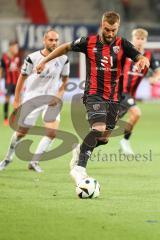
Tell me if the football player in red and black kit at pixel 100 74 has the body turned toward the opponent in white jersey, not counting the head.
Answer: no

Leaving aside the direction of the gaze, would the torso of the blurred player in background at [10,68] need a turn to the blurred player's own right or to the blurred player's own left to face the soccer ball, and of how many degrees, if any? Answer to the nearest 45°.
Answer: approximately 45° to the blurred player's own right

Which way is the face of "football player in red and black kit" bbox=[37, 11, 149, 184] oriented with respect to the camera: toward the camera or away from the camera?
toward the camera

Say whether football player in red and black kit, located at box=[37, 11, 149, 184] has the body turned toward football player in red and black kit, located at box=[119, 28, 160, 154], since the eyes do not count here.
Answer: no

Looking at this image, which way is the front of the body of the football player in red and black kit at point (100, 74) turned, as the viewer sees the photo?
toward the camera

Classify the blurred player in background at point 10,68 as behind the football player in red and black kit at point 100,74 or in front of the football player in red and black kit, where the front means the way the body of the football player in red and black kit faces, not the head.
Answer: behind

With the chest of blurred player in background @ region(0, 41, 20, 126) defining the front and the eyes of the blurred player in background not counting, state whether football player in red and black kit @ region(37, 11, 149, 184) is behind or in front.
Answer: in front

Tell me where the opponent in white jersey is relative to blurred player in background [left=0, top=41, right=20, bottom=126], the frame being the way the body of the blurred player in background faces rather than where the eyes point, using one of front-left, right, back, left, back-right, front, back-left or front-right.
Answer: front-right

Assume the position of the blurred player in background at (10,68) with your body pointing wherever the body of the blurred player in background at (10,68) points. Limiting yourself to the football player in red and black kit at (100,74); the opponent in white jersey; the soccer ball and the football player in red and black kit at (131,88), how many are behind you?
0

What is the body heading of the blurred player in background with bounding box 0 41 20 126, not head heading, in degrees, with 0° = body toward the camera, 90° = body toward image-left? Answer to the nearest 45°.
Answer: approximately 315°

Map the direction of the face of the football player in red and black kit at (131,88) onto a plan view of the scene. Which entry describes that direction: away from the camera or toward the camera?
toward the camera
